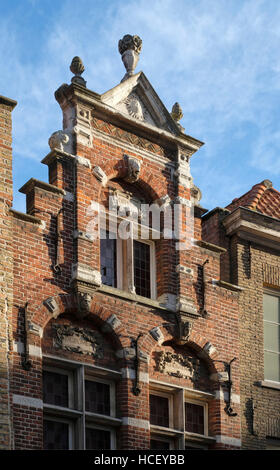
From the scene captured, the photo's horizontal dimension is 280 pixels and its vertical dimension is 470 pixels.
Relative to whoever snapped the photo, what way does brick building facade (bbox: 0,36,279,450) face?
facing the viewer and to the right of the viewer
